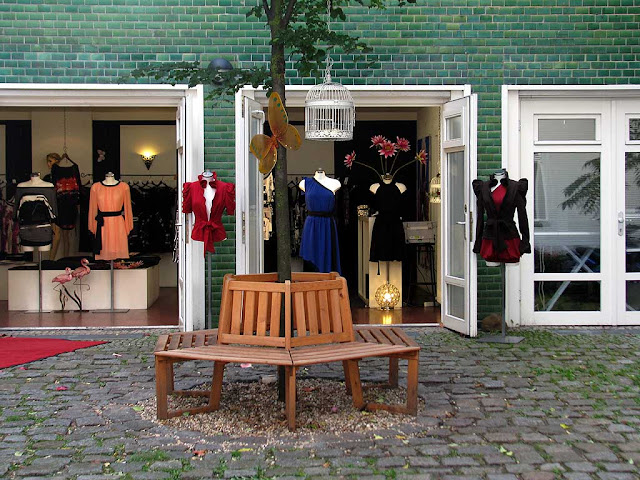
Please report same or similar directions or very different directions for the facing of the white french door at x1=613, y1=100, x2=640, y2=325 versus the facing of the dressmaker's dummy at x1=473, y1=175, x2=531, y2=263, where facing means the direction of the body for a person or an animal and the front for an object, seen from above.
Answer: same or similar directions

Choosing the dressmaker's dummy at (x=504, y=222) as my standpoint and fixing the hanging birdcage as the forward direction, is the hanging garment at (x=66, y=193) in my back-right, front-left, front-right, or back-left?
front-right

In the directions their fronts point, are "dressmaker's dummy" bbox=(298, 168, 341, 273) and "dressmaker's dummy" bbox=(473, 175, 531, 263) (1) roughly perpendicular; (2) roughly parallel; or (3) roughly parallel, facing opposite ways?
roughly parallel

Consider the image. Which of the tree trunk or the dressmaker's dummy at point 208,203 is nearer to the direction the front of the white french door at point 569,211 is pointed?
the tree trunk

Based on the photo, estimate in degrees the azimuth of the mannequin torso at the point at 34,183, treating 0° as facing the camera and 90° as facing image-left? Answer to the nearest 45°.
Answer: approximately 0°

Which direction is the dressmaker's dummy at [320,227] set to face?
toward the camera

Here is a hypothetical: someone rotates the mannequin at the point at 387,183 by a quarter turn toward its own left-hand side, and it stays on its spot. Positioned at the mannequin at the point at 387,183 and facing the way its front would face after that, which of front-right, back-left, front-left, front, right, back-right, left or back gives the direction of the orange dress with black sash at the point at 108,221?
back

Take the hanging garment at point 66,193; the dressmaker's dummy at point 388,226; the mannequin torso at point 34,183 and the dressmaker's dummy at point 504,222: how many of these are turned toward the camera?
4

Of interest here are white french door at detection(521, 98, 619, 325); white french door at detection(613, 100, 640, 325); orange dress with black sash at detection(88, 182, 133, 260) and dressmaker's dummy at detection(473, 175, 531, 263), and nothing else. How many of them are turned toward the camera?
4

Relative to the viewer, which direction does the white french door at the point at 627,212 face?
toward the camera

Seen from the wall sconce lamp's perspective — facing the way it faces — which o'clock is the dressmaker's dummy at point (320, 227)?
The dressmaker's dummy is roughly at 11 o'clock from the wall sconce lamp.

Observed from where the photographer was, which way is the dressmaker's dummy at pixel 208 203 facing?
facing the viewer

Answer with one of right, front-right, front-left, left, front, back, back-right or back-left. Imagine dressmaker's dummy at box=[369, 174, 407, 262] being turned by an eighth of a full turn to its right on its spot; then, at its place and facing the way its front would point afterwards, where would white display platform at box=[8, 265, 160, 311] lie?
front-right

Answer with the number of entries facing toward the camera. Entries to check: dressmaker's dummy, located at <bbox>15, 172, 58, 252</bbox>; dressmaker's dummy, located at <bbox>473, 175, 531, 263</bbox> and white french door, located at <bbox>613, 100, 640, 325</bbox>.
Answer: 3

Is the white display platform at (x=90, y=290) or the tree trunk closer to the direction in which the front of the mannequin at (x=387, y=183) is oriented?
the tree trunk

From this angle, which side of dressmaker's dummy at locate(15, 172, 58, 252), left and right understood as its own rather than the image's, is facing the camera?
front

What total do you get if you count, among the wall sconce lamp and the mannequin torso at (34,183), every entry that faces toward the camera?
2
